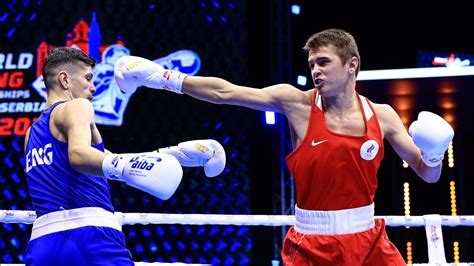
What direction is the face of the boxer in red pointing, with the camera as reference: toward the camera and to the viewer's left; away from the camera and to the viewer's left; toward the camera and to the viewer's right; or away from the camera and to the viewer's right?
toward the camera and to the viewer's left

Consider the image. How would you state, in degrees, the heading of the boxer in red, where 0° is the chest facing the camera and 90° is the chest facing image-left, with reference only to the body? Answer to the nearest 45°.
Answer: approximately 0°
